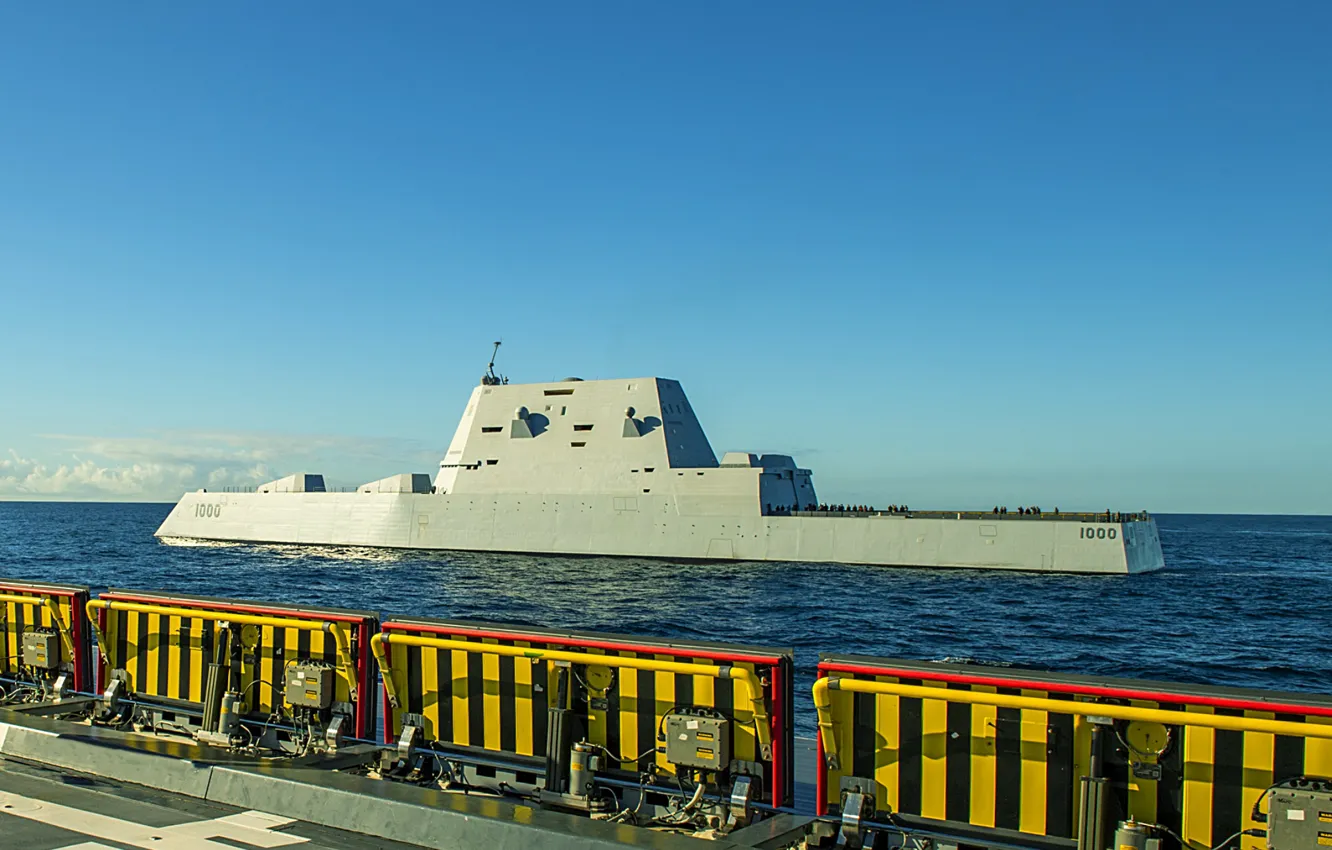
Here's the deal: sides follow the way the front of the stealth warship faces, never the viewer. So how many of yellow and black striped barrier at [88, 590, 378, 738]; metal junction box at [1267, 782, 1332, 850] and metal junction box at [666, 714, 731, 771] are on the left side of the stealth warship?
3

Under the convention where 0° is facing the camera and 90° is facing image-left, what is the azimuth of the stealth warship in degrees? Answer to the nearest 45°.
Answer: approximately 90°

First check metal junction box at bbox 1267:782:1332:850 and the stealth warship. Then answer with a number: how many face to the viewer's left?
1

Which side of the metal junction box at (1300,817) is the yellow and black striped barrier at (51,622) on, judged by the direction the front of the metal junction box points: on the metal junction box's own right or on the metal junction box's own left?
on the metal junction box's own right

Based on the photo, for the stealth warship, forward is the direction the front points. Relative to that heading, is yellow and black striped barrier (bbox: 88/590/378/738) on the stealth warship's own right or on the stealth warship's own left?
on the stealth warship's own left

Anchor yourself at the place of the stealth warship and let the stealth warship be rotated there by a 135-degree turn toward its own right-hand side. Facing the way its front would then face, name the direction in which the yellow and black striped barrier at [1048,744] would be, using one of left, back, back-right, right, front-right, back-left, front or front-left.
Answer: back-right

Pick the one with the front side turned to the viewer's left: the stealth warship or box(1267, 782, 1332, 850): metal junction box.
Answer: the stealth warship

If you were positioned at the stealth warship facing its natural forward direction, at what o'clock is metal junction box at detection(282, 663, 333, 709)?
The metal junction box is roughly at 9 o'clock from the stealth warship.

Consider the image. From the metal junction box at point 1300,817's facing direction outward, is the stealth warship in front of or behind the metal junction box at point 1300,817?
behind

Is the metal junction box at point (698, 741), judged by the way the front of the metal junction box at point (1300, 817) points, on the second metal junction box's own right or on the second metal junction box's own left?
on the second metal junction box's own right

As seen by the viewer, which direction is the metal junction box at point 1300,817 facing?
toward the camera

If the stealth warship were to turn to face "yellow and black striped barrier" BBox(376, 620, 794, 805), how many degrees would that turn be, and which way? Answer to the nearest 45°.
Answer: approximately 90° to its left

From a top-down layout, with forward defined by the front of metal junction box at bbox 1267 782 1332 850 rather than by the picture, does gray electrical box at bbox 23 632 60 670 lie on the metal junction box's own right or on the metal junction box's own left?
on the metal junction box's own right
